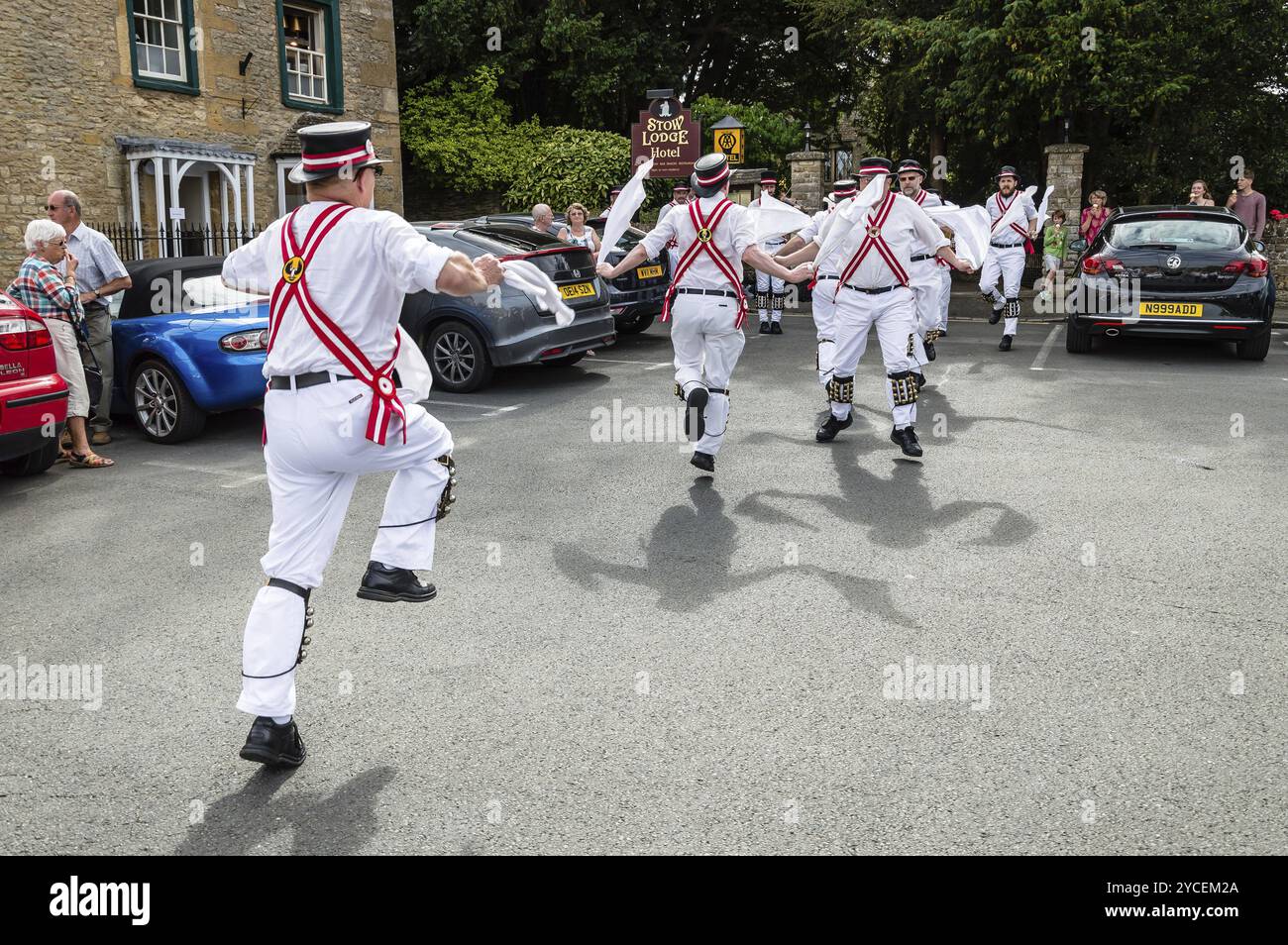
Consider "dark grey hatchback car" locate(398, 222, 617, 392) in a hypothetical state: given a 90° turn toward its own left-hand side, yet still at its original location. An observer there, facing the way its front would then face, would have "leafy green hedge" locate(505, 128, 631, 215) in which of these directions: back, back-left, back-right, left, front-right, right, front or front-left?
back-right

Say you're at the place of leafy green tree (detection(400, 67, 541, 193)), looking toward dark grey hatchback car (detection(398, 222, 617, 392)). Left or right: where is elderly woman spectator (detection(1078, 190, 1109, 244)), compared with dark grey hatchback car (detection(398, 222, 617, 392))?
left

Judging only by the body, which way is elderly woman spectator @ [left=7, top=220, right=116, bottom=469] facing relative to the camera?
to the viewer's right

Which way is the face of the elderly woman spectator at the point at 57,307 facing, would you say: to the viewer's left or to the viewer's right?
to the viewer's right

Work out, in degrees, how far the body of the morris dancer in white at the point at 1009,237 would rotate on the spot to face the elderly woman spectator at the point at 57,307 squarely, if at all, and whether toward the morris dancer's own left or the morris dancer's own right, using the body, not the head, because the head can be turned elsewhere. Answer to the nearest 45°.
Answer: approximately 45° to the morris dancer's own right

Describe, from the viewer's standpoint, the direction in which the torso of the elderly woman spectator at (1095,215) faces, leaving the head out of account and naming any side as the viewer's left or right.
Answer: facing the viewer and to the left of the viewer

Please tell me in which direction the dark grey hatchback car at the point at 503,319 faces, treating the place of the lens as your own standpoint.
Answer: facing away from the viewer and to the left of the viewer

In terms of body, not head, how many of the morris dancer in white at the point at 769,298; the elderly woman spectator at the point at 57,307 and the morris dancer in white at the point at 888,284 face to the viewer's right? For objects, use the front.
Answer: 1

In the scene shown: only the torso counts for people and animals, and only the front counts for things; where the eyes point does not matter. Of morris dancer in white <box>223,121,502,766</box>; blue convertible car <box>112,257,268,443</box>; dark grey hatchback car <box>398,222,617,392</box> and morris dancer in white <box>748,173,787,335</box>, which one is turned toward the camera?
morris dancer in white <box>748,173,787,335</box>

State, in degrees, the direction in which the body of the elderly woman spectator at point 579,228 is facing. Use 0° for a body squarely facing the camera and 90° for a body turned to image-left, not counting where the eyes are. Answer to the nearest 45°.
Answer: approximately 0°

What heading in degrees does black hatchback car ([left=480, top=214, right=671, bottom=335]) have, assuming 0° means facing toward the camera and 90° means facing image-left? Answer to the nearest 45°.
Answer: approximately 135°

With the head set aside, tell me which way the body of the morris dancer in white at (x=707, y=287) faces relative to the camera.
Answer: away from the camera

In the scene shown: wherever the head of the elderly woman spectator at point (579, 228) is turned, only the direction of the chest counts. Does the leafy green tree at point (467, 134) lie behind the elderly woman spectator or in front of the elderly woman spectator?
behind

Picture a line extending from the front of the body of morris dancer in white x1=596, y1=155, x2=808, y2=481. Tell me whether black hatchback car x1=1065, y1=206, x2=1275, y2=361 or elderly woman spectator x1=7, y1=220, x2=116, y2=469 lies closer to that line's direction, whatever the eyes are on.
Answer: the black hatchback car

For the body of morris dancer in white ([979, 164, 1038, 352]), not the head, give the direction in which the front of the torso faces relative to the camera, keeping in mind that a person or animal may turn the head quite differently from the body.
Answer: toward the camera

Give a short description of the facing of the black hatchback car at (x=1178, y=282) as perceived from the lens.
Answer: facing away from the viewer

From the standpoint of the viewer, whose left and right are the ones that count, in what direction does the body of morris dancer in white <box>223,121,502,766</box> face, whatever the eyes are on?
facing away from the viewer and to the right of the viewer
